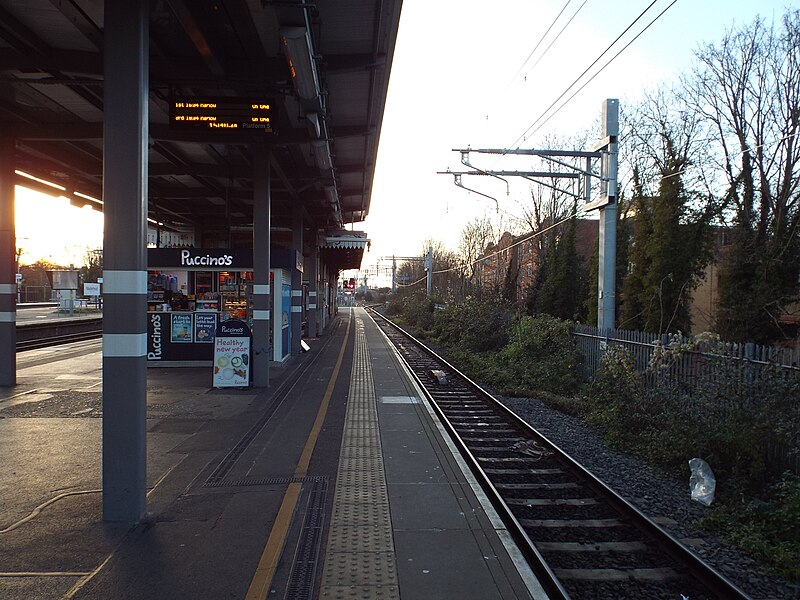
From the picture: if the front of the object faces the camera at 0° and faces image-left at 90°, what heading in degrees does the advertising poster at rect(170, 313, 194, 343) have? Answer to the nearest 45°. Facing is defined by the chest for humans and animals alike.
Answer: approximately 0°

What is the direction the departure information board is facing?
toward the camera

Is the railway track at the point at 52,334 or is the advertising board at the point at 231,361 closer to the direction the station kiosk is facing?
the advertising board

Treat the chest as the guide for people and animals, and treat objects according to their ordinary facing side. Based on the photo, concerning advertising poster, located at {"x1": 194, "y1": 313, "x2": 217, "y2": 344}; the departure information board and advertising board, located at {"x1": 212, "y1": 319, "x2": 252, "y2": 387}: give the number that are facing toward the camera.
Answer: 3

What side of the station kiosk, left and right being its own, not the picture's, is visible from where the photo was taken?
front

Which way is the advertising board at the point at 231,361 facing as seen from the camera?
toward the camera

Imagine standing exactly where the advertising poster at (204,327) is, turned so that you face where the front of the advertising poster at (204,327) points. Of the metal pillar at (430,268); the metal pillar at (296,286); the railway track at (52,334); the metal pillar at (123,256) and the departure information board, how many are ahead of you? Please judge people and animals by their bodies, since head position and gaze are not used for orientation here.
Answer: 2

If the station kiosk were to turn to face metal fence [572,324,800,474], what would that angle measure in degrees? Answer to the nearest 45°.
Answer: approximately 45° to its left

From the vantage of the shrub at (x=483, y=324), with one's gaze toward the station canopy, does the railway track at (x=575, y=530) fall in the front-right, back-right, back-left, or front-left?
front-left

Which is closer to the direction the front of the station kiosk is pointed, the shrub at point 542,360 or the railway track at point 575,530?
the railway track

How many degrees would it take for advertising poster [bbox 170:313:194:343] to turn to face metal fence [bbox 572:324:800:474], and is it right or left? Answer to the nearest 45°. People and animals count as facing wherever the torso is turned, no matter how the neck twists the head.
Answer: approximately 45° to its left

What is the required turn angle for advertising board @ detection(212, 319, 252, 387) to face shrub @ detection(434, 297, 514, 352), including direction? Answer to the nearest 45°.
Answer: approximately 135° to its left

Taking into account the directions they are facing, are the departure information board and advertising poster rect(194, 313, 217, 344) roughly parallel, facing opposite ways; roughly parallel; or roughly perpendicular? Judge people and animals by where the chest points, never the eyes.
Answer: roughly parallel
